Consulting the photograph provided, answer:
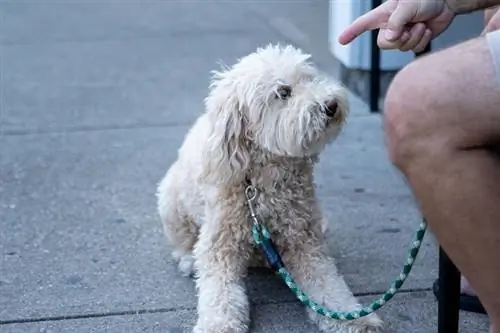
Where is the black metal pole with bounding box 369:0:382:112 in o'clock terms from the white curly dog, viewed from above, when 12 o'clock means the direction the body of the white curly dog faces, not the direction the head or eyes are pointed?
The black metal pole is roughly at 8 o'clock from the white curly dog.

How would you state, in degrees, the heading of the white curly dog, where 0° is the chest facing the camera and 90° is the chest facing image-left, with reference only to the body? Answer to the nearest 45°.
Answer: approximately 315°
